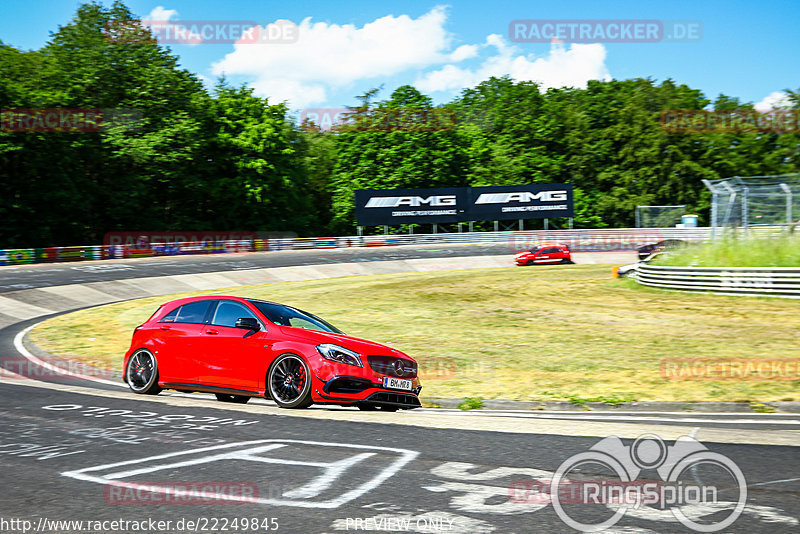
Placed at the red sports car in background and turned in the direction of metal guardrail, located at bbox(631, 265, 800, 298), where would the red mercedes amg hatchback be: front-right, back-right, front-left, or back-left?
front-right

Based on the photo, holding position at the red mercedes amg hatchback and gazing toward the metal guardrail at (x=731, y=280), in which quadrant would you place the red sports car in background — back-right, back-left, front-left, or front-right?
front-left

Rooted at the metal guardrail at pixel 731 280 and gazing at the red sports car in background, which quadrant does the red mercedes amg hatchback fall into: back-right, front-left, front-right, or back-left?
back-left

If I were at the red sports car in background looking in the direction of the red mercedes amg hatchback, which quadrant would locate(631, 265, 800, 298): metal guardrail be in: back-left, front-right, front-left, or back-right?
front-left

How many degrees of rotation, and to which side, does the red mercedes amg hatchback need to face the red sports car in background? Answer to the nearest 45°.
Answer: approximately 90° to its left

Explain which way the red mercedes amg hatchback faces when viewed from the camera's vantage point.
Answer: facing the viewer and to the right of the viewer

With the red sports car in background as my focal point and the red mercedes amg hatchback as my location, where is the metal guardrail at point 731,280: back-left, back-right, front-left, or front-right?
front-right

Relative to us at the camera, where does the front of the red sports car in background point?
facing the viewer and to the left of the viewer

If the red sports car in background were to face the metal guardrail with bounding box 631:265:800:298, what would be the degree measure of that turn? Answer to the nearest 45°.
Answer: approximately 45° to its left

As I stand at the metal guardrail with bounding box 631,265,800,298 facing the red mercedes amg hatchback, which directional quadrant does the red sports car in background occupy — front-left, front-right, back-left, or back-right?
back-right

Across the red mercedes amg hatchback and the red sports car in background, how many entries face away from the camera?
0

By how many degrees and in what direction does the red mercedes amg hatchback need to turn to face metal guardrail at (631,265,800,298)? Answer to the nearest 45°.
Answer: approximately 90° to its left
